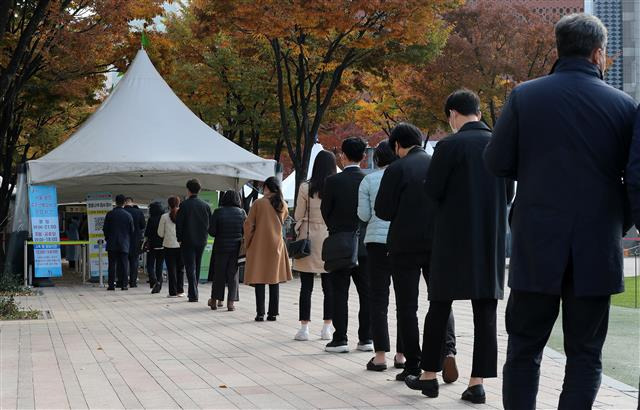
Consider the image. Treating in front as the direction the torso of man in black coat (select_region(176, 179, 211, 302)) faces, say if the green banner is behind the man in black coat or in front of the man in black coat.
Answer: in front

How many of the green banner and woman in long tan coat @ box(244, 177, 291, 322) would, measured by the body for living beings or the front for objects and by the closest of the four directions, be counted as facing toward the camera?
1

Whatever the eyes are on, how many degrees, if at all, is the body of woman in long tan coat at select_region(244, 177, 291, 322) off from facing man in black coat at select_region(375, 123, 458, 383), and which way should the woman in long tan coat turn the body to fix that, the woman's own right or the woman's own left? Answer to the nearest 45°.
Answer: approximately 180°

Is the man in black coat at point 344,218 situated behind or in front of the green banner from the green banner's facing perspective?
in front

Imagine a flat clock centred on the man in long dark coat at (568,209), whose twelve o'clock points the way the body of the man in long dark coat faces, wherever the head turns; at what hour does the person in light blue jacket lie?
The person in light blue jacket is roughly at 11 o'clock from the man in long dark coat.

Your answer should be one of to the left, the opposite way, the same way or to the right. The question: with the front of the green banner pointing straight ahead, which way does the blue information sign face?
the same way

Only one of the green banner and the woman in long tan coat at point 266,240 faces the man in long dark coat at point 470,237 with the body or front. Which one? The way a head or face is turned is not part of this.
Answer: the green banner

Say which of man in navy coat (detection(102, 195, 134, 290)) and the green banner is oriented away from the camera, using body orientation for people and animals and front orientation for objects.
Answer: the man in navy coat

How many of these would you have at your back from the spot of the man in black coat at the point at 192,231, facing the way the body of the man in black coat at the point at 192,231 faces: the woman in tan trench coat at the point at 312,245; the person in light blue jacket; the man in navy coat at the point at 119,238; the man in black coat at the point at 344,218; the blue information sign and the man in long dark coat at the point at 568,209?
4

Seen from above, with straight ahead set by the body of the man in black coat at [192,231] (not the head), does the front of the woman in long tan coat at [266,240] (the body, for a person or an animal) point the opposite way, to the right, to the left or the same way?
the same way

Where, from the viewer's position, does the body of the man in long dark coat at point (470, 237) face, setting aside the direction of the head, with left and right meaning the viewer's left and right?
facing away from the viewer and to the left of the viewer

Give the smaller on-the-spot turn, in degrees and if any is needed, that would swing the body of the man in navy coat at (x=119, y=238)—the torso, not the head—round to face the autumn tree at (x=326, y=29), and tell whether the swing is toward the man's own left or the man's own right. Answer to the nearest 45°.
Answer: approximately 90° to the man's own right

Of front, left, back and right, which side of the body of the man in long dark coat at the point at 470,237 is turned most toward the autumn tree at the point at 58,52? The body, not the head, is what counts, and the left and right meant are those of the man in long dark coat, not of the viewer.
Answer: front

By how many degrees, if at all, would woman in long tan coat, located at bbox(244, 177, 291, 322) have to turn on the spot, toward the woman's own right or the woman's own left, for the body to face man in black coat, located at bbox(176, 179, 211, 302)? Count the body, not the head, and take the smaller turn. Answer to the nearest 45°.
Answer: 0° — they already face them

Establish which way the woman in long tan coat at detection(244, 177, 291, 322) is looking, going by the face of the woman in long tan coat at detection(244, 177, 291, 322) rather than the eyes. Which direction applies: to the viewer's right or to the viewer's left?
to the viewer's left

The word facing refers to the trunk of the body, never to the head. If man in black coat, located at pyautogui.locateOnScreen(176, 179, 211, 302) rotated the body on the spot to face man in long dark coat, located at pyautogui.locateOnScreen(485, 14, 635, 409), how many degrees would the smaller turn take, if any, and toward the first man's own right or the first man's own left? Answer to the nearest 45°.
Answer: approximately 180°

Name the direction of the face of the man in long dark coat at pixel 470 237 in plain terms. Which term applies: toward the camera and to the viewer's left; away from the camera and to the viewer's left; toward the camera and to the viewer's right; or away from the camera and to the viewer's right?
away from the camera and to the viewer's left

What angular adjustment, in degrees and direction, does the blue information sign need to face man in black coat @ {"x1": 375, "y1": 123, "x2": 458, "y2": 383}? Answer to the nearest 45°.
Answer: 0° — it already faces them

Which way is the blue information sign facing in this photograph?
toward the camera

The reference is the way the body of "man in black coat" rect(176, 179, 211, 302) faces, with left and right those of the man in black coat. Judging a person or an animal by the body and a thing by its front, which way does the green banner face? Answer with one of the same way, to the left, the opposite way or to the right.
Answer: the opposite way
